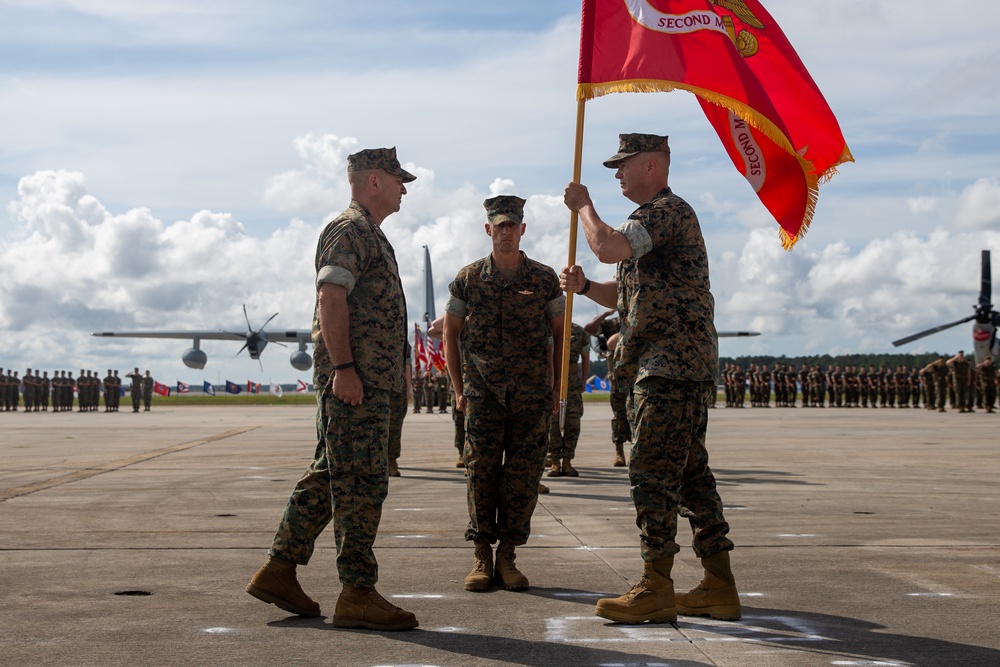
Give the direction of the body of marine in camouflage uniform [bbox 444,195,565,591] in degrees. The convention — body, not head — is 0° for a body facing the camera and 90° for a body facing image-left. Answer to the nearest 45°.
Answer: approximately 0°

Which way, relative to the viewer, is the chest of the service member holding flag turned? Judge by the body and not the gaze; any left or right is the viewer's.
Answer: facing to the left of the viewer

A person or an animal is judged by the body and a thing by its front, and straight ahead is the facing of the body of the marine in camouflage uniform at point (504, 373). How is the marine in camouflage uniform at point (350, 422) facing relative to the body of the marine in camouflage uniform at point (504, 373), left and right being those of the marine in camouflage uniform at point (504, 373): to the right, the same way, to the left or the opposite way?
to the left

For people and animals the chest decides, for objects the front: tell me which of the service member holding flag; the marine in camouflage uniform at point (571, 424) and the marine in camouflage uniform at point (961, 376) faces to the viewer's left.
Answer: the service member holding flag

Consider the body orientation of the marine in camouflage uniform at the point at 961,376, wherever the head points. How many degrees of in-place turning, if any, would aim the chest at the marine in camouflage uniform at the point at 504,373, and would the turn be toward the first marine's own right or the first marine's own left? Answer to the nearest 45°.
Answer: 0° — they already face them

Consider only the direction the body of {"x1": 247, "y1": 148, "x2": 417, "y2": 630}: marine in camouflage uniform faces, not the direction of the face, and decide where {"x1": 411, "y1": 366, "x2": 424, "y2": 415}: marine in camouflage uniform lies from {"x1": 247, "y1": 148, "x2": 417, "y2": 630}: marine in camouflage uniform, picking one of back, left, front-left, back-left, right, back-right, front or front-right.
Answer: left

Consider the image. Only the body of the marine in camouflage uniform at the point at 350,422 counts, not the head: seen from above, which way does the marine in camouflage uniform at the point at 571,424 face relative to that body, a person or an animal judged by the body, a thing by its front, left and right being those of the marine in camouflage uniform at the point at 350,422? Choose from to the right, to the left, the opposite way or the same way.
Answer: to the right

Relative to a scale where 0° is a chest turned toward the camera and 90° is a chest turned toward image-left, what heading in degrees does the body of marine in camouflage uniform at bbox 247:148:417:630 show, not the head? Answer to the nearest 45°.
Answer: approximately 270°

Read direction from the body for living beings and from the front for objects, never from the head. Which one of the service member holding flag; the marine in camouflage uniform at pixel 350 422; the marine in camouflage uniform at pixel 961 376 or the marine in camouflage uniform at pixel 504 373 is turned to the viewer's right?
the marine in camouflage uniform at pixel 350 422
